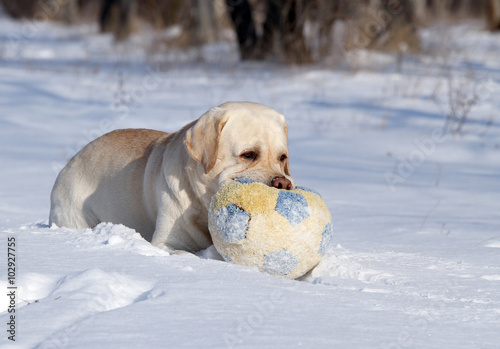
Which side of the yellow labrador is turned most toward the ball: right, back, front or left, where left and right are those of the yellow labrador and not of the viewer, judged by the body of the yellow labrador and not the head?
front

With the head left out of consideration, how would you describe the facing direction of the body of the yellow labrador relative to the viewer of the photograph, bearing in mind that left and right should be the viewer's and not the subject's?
facing the viewer and to the right of the viewer
